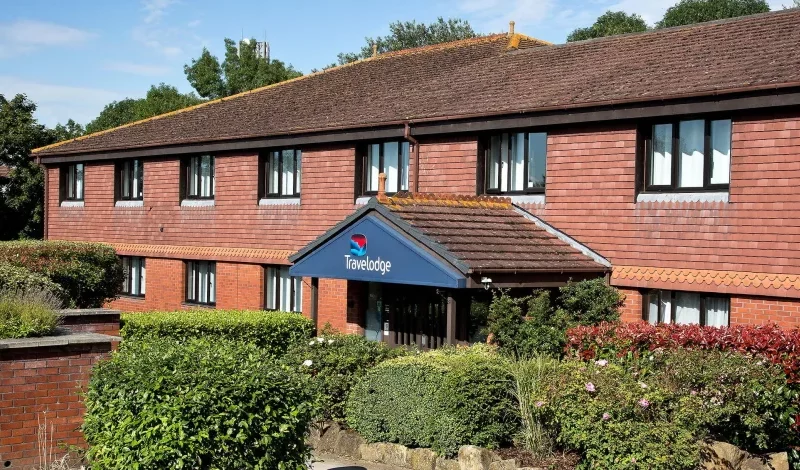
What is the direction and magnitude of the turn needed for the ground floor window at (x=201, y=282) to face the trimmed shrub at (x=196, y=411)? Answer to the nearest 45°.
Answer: approximately 45° to its left

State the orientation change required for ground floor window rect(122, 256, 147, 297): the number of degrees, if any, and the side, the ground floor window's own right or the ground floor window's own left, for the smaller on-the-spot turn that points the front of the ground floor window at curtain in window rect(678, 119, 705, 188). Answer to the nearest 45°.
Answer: approximately 90° to the ground floor window's own left

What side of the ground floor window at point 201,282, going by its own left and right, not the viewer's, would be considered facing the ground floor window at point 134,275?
right

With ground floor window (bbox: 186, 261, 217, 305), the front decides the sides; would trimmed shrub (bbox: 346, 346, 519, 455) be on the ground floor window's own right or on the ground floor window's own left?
on the ground floor window's own left

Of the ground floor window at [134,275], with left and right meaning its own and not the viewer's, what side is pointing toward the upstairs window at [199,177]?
left

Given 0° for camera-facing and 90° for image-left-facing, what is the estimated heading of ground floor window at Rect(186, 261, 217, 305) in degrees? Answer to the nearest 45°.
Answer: approximately 45°

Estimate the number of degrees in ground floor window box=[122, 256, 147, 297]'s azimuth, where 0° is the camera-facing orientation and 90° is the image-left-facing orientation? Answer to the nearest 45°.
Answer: approximately 45°
